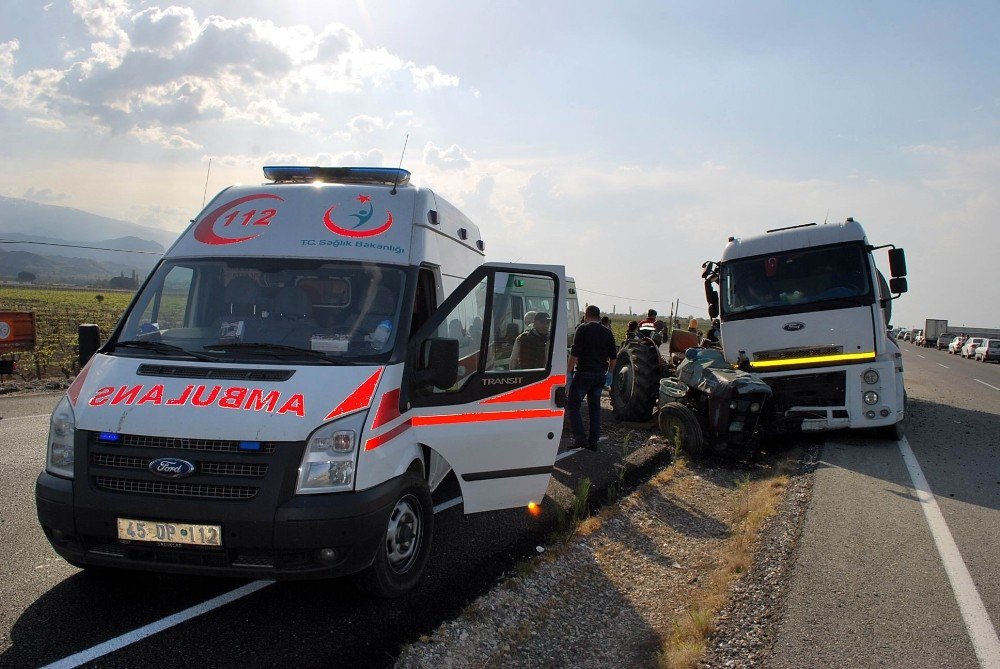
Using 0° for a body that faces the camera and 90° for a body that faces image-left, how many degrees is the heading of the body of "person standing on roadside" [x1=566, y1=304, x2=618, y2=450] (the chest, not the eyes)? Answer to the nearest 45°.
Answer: approximately 180°

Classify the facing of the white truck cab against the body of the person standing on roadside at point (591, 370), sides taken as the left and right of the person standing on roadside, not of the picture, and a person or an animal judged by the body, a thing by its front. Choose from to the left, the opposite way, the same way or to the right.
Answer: the opposite way

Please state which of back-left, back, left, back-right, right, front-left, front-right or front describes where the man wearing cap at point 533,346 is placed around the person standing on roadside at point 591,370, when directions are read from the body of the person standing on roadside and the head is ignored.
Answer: left

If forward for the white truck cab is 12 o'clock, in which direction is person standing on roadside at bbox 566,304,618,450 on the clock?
The person standing on roadside is roughly at 2 o'clock from the white truck cab.

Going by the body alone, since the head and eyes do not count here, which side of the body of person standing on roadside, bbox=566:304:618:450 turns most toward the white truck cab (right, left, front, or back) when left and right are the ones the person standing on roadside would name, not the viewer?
right

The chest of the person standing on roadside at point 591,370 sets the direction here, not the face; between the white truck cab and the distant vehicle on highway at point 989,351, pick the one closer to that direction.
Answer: the distant vehicle on highway

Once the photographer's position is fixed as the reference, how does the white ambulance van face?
facing the viewer and to the left of the viewer

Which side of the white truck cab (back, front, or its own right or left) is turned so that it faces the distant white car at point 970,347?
back

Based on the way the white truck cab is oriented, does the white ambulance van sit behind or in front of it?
in front

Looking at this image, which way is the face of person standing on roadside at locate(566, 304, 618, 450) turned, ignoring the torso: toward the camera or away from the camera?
away from the camera

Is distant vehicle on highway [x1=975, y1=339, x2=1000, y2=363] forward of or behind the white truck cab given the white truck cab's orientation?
behind

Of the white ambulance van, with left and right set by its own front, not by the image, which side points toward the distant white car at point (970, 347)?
back

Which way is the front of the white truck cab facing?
toward the camera

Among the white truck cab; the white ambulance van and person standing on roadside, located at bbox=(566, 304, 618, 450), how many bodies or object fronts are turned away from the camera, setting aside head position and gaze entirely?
1
